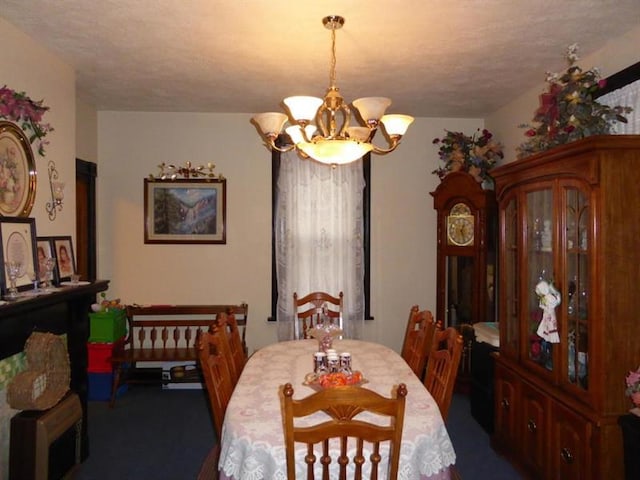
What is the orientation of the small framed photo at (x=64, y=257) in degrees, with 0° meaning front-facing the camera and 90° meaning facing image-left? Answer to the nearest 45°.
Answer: approximately 315°

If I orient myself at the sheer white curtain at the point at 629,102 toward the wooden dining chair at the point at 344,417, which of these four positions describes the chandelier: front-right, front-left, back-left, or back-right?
front-right

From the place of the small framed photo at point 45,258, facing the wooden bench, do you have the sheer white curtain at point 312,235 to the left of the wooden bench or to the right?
right

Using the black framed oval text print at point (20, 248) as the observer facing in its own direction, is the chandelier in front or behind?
in front

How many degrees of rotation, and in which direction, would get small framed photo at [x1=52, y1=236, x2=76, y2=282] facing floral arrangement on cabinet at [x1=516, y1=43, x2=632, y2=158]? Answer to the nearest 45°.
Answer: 0° — it already faces it

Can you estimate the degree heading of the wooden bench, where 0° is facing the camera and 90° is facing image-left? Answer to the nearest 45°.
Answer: approximately 0°

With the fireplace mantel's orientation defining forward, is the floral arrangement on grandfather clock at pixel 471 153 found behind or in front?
in front

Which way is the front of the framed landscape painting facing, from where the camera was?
facing the viewer

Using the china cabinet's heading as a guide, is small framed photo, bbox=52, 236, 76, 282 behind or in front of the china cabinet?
in front

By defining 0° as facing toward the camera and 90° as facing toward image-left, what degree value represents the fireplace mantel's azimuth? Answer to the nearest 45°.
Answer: approximately 315°

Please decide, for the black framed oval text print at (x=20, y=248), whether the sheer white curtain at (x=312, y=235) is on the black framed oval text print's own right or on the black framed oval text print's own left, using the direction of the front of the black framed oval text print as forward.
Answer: on the black framed oval text print's own left

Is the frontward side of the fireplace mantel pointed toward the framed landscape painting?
no

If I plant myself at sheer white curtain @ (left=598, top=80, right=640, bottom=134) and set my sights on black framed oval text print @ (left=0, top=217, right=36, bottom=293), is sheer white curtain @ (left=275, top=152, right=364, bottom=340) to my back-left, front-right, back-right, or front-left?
front-right

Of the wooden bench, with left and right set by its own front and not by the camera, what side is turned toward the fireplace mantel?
front

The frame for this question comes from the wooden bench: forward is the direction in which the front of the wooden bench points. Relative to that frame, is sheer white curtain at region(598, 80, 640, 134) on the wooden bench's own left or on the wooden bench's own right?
on the wooden bench's own left

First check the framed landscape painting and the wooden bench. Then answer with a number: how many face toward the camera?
2

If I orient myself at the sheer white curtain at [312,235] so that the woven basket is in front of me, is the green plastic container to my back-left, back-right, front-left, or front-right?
front-right

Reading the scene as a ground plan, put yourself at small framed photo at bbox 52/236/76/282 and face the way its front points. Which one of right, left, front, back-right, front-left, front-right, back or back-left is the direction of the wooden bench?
left

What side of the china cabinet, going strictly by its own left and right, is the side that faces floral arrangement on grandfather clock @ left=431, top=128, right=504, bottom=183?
right

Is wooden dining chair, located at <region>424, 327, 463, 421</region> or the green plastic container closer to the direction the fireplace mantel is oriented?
the wooden dining chair
